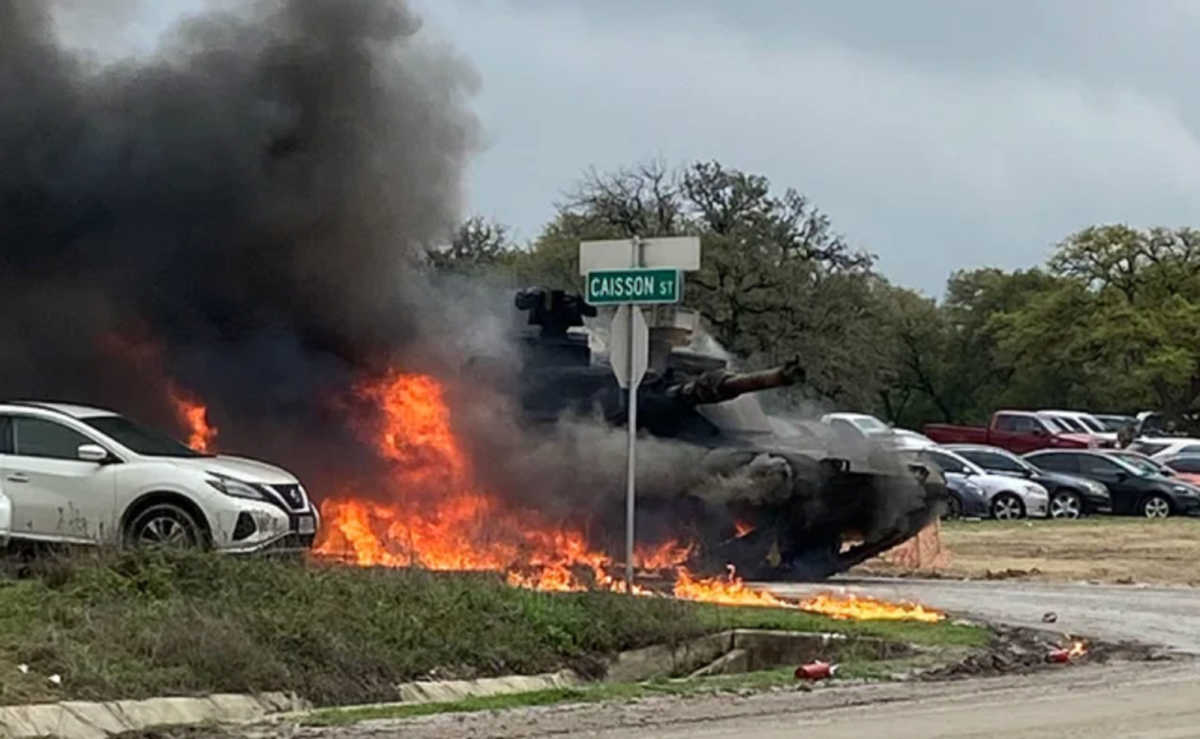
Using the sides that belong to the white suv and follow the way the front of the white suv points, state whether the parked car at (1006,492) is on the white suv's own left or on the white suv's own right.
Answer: on the white suv's own left

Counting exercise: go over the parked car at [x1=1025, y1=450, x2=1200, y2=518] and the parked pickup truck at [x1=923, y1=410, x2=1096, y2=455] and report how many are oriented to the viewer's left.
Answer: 0

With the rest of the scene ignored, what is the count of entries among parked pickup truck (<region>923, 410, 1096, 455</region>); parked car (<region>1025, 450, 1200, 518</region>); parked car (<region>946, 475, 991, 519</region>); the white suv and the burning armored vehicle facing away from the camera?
0

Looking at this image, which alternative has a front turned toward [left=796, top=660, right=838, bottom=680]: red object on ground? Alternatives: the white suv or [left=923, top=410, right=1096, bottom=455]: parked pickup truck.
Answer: the white suv

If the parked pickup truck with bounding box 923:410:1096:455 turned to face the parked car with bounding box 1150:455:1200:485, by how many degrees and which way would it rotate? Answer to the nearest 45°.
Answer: approximately 45° to its right

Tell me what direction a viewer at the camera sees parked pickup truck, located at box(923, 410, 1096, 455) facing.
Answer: facing to the right of the viewer

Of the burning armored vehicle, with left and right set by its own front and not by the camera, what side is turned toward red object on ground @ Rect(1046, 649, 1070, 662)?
front

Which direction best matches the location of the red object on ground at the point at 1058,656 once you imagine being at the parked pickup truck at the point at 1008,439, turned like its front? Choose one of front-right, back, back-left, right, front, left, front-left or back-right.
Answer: right

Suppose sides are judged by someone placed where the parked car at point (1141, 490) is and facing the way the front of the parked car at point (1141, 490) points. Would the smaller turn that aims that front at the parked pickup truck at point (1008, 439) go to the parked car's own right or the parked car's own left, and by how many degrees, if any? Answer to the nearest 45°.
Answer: approximately 135° to the parked car's own left

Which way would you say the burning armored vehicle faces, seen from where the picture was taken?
facing the viewer and to the right of the viewer

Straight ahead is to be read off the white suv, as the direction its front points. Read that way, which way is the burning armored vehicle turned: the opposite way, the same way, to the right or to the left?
the same way

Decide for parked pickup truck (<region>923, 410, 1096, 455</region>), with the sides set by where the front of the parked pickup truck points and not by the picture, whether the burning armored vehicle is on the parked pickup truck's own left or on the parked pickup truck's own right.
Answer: on the parked pickup truck's own right

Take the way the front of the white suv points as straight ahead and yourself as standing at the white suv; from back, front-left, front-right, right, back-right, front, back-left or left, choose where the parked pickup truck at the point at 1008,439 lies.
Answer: left

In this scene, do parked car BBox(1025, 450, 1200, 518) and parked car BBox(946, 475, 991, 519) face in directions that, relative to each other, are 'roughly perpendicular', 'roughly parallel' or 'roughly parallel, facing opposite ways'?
roughly parallel
